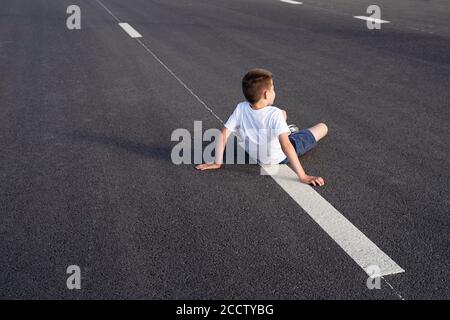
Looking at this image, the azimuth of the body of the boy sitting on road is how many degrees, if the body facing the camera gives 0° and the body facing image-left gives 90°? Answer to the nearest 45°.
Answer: approximately 225°

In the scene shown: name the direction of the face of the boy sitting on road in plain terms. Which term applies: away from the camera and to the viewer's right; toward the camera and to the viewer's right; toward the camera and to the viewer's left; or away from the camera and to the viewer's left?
away from the camera and to the viewer's right
